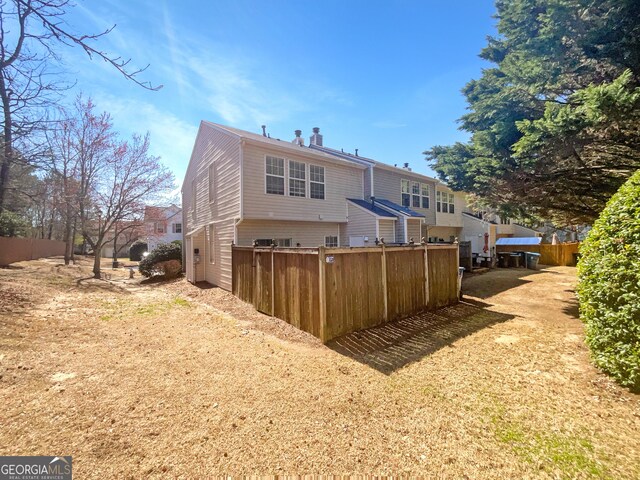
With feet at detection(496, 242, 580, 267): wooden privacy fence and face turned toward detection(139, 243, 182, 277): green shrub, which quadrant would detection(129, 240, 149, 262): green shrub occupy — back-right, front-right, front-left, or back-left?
front-right

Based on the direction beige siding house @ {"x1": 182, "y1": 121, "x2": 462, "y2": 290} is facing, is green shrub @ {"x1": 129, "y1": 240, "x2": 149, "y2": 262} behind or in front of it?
in front

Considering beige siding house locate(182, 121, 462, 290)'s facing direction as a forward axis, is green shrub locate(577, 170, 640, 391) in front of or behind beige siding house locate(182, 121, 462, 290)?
behind

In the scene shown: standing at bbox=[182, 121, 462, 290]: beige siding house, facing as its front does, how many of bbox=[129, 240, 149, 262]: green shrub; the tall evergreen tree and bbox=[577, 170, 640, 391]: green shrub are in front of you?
1

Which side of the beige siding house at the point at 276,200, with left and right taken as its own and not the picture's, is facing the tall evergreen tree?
back

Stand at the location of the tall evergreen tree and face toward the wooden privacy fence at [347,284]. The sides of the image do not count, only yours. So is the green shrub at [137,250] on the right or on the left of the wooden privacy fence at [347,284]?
right

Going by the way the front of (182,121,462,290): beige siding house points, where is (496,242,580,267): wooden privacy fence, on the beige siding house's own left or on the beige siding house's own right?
on the beige siding house's own right

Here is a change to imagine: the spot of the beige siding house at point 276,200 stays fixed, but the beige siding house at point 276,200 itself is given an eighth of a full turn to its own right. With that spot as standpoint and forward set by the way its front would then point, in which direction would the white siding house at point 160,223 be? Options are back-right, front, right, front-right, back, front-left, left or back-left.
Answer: front-left
